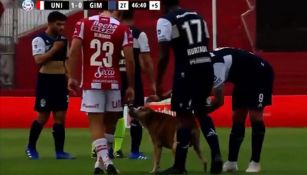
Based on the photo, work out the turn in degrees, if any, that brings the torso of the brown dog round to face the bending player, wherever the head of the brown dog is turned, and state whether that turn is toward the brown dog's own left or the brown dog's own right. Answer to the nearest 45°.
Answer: approximately 180°

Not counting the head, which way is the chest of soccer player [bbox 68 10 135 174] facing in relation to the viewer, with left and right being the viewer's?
facing away from the viewer

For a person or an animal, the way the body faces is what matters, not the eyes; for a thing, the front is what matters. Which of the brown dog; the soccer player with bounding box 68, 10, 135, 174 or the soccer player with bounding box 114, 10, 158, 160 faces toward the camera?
the soccer player with bounding box 114, 10, 158, 160

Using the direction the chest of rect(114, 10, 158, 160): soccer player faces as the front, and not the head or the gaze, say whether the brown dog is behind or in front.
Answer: in front

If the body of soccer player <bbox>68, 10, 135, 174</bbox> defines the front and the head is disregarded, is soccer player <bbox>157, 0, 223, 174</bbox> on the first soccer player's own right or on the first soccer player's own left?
on the first soccer player's own right

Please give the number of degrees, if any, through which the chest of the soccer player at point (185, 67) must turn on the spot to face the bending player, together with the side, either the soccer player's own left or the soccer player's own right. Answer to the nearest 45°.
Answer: approximately 90° to the soccer player's own right

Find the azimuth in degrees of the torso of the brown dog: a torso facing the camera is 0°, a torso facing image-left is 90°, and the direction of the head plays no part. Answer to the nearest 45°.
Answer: approximately 90°

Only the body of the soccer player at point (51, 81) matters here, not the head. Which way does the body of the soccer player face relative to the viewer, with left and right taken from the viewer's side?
facing the viewer and to the right of the viewer

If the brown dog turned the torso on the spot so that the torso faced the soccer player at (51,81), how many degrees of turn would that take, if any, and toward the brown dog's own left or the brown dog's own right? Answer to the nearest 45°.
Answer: approximately 45° to the brown dog's own right

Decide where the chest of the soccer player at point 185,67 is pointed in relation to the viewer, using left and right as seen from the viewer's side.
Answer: facing away from the viewer and to the left of the viewer

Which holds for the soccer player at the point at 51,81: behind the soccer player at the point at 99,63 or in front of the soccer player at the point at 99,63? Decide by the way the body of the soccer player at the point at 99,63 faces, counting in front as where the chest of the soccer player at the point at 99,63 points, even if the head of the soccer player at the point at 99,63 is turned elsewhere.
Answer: in front
